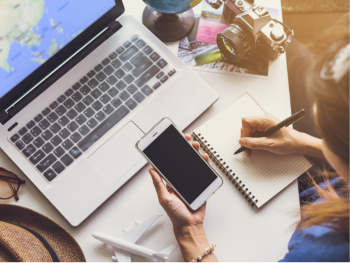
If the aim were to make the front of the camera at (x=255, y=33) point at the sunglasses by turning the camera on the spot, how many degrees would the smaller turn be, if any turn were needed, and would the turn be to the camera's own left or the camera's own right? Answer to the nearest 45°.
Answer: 0° — it already faces it

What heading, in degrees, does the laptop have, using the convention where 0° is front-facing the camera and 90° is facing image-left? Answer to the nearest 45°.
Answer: approximately 315°

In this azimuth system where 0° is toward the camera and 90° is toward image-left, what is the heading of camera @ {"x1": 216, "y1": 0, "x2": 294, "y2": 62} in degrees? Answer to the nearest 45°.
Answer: approximately 45°

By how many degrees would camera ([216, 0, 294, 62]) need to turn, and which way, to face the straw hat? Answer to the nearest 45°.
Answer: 0° — it already faces it
